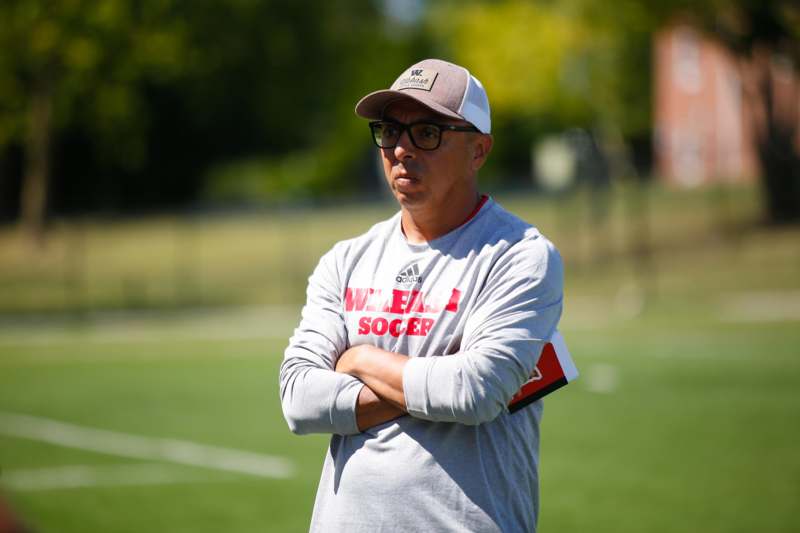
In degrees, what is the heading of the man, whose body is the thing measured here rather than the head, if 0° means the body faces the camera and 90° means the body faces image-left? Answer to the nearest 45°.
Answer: approximately 45°

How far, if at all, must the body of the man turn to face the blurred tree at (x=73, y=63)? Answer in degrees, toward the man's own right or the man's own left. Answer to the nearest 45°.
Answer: approximately 135° to the man's own right

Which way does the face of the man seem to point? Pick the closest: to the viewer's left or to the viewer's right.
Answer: to the viewer's left

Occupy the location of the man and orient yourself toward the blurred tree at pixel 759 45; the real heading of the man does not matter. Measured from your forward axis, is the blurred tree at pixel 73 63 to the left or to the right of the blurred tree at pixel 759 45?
left
